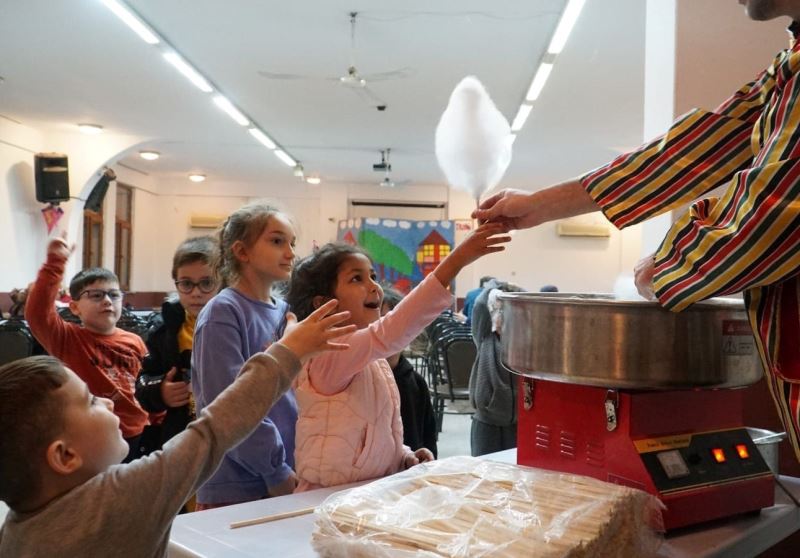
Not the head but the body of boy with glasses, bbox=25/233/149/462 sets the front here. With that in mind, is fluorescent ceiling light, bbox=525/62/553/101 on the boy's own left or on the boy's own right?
on the boy's own left

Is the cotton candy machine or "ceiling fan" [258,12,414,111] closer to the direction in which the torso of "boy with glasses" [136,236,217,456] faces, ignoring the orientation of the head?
the cotton candy machine

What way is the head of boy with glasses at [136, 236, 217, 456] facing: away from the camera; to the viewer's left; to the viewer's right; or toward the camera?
toward the camera

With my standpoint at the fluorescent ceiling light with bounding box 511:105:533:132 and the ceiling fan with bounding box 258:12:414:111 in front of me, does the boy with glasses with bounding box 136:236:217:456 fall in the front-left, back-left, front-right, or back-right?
front-left

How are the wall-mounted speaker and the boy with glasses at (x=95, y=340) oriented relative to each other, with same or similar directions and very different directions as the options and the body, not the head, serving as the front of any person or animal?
same or similar directions

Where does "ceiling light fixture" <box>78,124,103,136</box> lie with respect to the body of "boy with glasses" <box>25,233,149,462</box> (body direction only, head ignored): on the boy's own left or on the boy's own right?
on the boy's own left

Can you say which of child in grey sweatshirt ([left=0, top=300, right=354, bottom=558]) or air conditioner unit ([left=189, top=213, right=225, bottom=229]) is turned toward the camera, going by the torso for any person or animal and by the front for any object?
the air conditioner unit

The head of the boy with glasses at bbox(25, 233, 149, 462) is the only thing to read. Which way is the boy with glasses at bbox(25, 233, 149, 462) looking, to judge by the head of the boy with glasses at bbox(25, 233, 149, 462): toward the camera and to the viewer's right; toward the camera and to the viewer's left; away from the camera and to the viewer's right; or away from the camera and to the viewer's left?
toward the camera and to the viewer's right

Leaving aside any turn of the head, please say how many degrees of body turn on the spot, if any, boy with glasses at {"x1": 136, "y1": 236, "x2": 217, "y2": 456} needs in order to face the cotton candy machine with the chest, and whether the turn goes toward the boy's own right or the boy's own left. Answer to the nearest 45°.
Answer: approximately 45° to the boy's own left

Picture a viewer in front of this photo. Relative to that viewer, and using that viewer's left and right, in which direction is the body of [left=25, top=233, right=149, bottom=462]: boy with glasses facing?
facing the viewer and to the right of the viewer

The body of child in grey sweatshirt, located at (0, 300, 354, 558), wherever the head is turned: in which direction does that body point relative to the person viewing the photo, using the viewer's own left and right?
facing away from the viewer and to the right of the viewer

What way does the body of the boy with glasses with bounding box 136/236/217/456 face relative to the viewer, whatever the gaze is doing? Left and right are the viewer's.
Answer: facing the viewer

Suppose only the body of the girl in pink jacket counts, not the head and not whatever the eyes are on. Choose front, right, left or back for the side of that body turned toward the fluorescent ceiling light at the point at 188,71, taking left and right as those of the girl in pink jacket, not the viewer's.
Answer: back

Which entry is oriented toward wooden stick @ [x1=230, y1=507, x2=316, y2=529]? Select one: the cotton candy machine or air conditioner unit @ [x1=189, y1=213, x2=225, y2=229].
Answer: the air conditioner unit

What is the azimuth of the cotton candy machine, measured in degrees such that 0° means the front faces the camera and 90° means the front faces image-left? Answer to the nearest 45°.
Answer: approximately 315°

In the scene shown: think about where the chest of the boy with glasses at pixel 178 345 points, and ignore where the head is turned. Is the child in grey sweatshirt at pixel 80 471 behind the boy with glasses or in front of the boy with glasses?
in front
